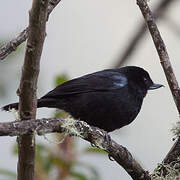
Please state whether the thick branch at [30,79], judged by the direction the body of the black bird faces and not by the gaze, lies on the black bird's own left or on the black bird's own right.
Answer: on the black bird's own right

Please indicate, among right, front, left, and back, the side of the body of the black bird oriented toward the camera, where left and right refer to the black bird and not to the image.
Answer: right
